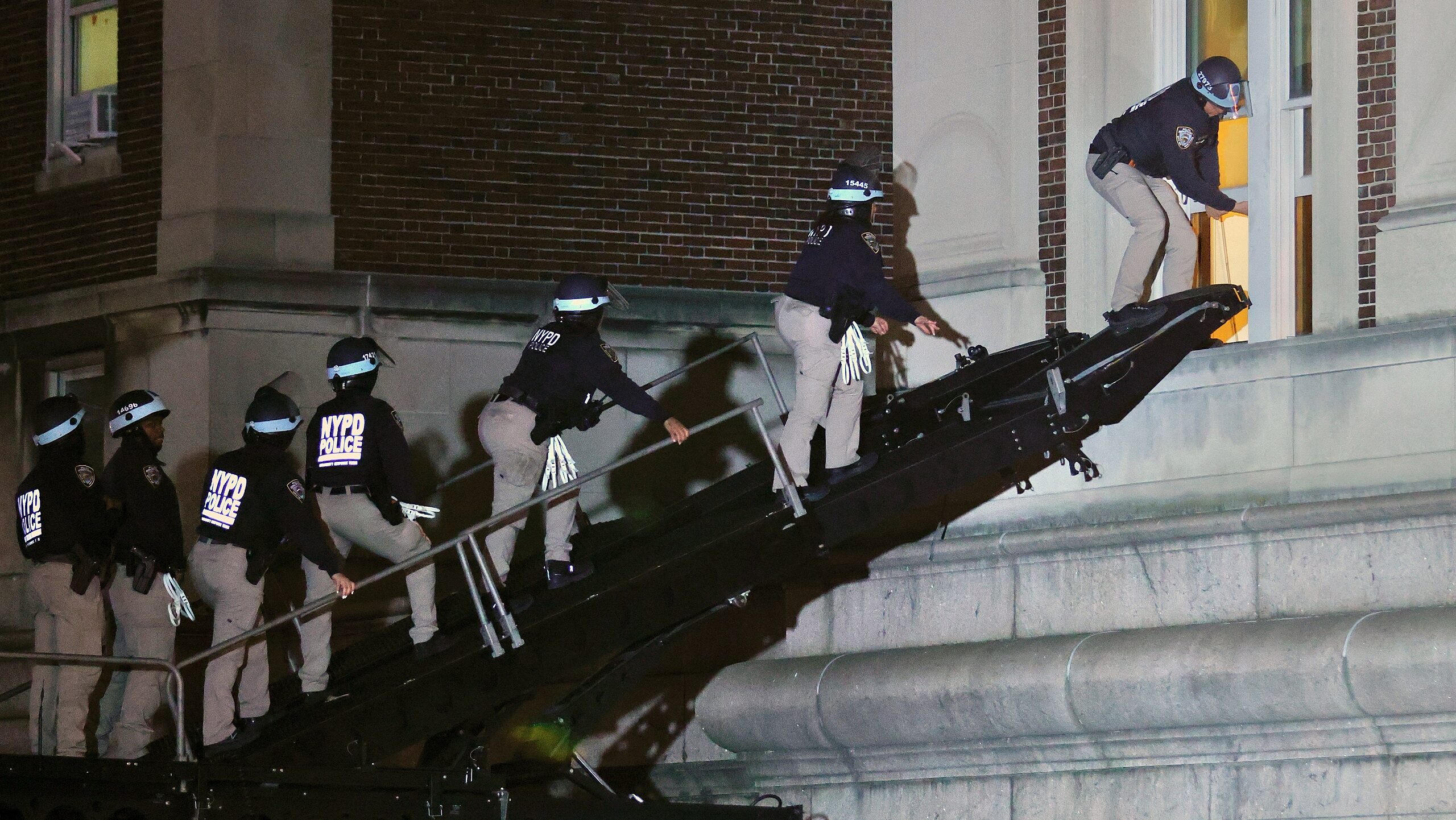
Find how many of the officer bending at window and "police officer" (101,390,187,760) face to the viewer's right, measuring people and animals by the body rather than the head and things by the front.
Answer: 2

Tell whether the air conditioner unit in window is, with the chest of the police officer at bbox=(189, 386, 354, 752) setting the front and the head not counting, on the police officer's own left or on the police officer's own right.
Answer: on the police officer's own left

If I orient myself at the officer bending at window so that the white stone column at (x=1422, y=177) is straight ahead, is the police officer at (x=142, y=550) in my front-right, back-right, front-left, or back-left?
back-right

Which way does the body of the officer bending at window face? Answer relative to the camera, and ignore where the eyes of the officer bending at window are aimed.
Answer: to the viewer's right

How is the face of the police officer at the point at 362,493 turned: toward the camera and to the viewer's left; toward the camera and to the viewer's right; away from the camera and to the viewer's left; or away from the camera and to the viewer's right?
away from the camera and to the viewer's right

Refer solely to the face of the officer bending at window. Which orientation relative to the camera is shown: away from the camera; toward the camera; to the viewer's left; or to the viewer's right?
to the viewer's right

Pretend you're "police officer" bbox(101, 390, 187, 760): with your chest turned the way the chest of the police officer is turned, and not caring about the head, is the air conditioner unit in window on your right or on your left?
on your left

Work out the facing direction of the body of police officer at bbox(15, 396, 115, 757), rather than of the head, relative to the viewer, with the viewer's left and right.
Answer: facing away from the viewer and to the right of the viewer

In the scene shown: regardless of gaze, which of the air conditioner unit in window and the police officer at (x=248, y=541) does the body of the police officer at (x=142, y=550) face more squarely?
the police officer

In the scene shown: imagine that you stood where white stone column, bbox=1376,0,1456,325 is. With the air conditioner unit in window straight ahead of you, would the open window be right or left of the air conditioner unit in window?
right

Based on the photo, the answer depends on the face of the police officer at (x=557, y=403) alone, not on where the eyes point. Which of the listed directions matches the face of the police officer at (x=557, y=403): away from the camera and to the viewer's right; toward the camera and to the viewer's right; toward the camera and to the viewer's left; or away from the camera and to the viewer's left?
away from the camera and to the viewer's right

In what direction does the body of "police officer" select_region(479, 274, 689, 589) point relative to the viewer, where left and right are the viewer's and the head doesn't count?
facing away from the viewer and to the right of the viewer

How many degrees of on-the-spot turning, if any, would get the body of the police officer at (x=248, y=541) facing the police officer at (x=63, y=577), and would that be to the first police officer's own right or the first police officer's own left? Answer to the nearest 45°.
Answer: approximately 90° to the first police officer's own left

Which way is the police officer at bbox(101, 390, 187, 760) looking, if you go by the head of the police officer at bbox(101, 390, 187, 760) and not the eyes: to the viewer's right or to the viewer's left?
to the viewer's right

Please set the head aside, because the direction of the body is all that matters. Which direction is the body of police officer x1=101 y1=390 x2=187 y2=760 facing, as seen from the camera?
to the viewer's right

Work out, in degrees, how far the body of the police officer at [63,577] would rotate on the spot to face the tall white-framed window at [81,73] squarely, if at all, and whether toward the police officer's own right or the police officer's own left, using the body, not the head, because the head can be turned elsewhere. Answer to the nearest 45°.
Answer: approximately 45° to the police officer's own left

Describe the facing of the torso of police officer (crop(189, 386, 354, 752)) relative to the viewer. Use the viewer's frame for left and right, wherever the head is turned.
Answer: facing away from the viewer and to the right of the viewer
